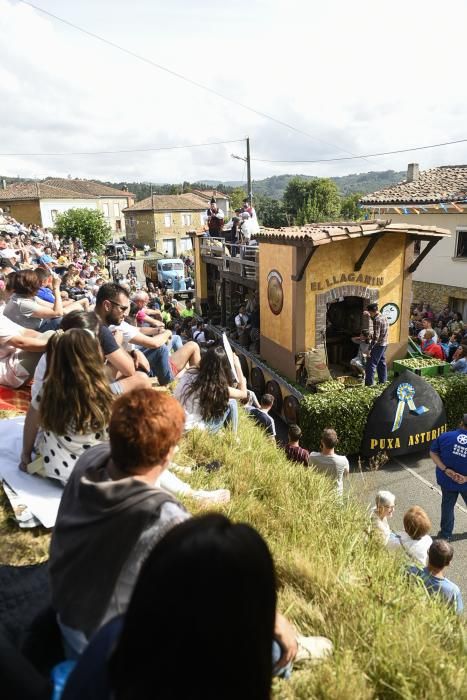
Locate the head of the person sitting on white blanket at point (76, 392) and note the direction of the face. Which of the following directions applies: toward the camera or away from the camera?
away from the camera

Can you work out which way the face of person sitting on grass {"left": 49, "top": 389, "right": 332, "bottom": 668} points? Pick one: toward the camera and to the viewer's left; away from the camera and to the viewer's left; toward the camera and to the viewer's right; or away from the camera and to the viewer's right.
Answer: away from the camera and to the viewer's right

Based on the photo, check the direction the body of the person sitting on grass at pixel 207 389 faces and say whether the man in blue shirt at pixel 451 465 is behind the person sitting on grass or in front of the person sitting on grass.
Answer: in front

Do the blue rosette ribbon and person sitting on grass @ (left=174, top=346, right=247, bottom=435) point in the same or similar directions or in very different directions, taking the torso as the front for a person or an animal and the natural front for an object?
very different directions

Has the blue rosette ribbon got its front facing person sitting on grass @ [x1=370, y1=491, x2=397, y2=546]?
yes

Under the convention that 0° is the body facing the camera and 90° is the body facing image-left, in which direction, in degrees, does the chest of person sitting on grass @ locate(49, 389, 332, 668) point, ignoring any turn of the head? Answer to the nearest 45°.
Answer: approximately 225°

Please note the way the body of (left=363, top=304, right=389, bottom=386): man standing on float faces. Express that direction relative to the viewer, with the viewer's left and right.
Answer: facing to the left of the viewer

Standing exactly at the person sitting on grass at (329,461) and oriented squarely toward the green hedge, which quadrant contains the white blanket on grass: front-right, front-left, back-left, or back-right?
back-left

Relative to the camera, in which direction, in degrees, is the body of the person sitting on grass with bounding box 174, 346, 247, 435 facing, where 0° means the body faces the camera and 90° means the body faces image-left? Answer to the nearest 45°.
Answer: approximately 225°
